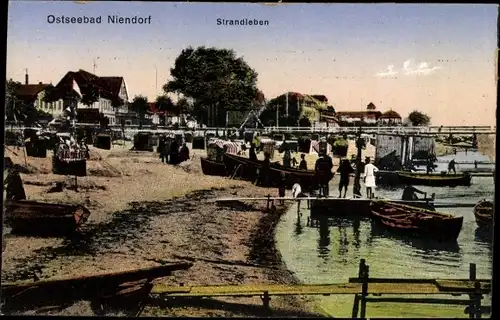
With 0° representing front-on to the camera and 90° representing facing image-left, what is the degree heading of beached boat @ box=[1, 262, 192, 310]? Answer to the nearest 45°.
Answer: approximately 270°

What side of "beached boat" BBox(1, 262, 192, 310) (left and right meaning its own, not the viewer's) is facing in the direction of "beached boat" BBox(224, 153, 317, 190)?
left

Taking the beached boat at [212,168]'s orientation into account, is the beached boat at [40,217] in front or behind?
in front

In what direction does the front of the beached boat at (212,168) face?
to the viewer's left

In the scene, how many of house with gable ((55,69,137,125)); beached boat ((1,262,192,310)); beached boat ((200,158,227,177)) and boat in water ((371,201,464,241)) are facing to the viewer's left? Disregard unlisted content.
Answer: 1

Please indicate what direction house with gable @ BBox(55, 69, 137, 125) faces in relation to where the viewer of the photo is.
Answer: facing the viewer and to the right of the viewer

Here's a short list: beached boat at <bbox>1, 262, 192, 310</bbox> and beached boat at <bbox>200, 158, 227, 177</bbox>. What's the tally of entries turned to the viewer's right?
1

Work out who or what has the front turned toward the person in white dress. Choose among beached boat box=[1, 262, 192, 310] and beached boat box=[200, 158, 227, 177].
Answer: beached boat box=[1, 262, 192, 310]
